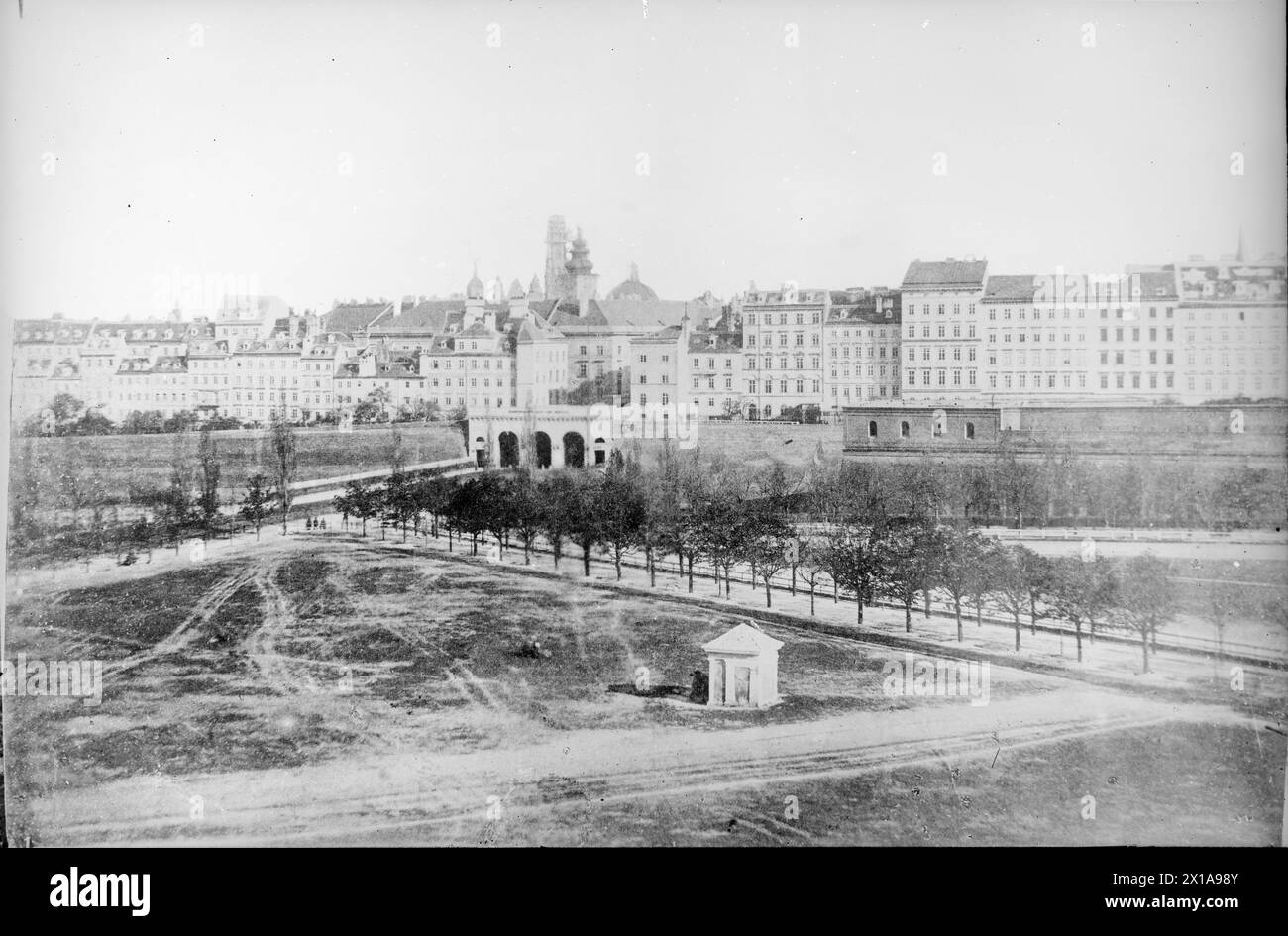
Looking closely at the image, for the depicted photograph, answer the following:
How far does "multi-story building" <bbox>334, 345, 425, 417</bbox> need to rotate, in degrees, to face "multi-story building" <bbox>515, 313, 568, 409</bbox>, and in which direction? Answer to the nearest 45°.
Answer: approximately 90° to its left

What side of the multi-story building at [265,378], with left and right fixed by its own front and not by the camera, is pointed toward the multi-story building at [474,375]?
left

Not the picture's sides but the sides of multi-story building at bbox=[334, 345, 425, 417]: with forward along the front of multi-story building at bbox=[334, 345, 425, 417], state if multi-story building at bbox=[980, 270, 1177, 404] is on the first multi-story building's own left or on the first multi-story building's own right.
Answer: on the first multi-story building's own left

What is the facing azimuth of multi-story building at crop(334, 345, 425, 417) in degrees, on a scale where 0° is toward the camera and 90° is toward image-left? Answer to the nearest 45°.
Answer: approximately 0°

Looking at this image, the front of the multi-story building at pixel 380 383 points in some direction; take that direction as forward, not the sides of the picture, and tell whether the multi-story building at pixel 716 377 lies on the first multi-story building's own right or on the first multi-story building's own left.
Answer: on the first multi-story building's own left

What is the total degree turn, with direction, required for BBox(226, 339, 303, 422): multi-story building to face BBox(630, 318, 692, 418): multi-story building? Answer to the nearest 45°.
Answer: approximately 90° to its left

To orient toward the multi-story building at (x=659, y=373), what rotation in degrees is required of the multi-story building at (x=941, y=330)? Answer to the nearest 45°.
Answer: approximately 90° to its right
